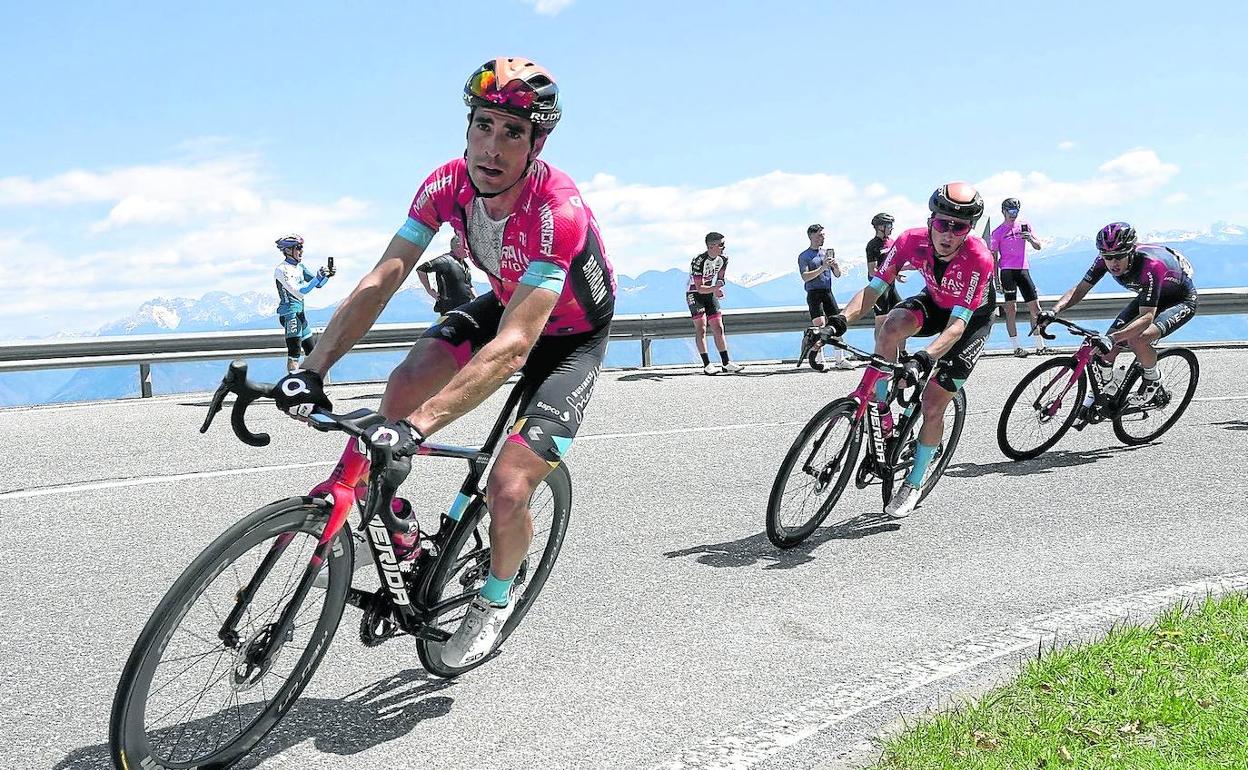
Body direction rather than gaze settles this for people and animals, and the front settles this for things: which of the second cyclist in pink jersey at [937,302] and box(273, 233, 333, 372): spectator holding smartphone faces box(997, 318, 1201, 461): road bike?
the spectator holding smartphone

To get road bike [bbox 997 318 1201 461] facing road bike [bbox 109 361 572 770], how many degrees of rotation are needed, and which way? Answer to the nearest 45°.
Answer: approximately 45° to its left

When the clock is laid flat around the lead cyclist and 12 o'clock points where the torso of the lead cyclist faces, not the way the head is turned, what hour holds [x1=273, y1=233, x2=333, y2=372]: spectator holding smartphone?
The spectator holding smartphone is roughly at 4 o'clock from the lead cyclist.

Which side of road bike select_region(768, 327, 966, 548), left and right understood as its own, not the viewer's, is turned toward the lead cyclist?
front

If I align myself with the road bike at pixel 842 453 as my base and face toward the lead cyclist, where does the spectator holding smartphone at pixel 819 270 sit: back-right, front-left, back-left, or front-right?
back-right

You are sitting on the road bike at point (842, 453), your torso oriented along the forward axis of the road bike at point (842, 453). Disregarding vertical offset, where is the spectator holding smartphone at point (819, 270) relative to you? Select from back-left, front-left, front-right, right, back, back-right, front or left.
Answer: back-right

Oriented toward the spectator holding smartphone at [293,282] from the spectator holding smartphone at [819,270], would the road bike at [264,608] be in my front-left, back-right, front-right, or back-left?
front-left

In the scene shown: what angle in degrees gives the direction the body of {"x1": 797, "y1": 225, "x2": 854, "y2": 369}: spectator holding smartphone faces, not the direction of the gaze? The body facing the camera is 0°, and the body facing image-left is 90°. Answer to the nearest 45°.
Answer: approximately 315°

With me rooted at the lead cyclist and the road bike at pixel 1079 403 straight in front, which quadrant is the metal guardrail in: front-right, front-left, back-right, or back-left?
front-left

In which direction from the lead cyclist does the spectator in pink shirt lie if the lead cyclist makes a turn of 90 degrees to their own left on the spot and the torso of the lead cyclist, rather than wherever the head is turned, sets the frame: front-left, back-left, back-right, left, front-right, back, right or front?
left

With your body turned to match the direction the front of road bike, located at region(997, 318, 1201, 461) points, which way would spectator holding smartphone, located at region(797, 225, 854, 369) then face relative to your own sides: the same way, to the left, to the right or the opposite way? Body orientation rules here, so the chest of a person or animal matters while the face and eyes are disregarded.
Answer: to the left

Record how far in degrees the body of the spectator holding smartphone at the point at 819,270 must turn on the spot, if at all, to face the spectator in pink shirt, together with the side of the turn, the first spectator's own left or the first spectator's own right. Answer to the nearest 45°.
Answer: approximately 90° to the first spectator's own left

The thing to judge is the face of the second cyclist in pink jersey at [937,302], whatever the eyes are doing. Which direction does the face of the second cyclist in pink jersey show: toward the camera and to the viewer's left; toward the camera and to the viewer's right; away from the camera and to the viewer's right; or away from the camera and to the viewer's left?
toward the camera and to the viewer's left

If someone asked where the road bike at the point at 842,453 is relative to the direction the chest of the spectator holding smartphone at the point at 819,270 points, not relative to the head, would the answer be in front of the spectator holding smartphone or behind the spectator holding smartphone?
in front

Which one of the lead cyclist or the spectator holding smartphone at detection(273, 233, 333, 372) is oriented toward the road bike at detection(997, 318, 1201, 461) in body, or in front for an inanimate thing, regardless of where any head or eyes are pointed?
the spectator holding smartphone

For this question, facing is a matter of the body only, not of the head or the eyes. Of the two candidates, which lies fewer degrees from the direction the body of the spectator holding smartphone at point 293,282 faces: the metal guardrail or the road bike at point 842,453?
the road bike

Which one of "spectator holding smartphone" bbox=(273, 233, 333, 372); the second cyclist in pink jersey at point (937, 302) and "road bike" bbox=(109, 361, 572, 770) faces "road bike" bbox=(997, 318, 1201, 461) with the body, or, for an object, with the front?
the spectator holding smartphone

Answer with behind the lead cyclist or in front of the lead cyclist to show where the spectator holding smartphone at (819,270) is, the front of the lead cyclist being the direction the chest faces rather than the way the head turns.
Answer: behind
